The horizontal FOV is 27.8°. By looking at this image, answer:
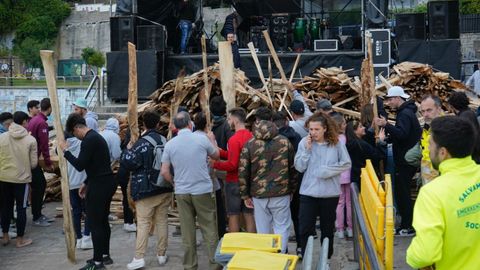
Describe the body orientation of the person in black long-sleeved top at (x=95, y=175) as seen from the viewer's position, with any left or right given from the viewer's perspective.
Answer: facing to the left of the viewer

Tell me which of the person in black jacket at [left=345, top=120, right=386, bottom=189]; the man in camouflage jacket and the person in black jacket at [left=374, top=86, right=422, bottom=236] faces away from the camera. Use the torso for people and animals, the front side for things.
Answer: the man in camouflage jacket

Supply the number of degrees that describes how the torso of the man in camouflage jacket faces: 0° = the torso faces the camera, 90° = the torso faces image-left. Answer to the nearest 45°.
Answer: approximately 180°

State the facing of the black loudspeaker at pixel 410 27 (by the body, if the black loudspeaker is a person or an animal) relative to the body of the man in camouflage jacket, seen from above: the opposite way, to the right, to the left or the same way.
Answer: the opposite way

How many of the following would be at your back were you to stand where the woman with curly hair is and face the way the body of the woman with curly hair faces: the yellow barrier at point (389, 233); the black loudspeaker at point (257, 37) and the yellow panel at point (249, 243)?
1

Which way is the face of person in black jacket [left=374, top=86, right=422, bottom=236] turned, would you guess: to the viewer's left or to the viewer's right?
to the viewer's left

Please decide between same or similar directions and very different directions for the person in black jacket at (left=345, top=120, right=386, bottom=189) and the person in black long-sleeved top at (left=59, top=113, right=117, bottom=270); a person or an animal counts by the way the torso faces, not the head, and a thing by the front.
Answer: very different directions
